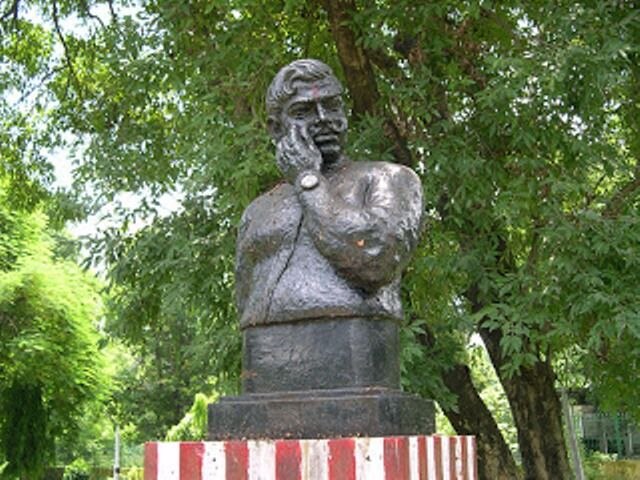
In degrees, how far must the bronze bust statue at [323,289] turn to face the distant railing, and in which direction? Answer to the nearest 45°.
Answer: approximately 180°

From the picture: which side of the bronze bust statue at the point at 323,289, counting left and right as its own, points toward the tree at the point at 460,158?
back

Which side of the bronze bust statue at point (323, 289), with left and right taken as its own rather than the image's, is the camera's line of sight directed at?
front
